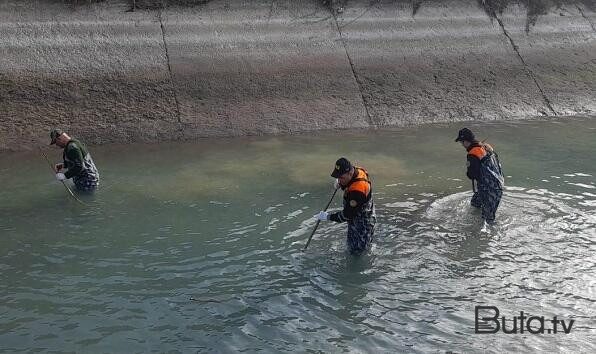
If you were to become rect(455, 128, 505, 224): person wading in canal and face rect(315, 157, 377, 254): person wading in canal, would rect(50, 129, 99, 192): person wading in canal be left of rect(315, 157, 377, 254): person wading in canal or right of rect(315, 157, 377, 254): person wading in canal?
right

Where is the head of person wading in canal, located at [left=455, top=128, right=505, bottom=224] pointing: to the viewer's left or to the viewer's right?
to the viewer's left

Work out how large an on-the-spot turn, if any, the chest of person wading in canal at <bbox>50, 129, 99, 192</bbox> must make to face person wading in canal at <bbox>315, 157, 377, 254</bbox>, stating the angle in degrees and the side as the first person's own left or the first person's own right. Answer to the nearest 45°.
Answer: approximately 135° to the first person's own left

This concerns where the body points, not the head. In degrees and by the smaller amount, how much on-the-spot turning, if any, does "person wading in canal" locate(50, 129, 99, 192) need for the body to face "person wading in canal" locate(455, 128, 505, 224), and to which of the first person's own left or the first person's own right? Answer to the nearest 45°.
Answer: approximately 135° to the first person's own left

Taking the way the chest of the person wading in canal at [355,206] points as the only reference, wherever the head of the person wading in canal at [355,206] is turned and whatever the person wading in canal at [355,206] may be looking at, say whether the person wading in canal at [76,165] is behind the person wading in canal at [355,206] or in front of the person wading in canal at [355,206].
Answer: in front

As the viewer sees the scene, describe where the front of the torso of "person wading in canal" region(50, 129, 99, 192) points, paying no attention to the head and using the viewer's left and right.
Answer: facing to the left of the viewer

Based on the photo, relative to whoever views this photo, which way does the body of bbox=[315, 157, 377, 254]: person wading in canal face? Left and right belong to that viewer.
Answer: facing to the left of the viewer

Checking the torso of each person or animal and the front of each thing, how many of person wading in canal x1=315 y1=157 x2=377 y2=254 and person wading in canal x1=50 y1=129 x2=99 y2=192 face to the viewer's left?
2
